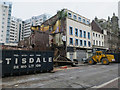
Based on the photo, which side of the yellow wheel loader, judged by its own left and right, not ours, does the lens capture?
left

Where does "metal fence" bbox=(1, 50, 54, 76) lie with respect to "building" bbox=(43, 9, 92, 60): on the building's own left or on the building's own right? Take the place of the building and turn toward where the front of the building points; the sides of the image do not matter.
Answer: on the building's own right

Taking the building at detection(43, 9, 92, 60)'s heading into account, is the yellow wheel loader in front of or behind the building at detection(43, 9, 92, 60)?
in front

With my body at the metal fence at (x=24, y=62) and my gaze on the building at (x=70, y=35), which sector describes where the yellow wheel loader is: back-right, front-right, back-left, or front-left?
front-right

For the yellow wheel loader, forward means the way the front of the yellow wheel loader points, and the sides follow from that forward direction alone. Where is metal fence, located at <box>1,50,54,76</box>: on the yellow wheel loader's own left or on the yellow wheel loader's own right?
on the yellow wheel loader's own left

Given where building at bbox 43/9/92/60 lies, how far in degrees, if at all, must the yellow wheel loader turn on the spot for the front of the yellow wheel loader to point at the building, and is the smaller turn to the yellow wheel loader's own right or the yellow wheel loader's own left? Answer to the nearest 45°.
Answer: approximately 45° to the yellow wheel loader's own right

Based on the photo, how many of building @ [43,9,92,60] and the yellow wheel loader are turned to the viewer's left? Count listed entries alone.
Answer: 1

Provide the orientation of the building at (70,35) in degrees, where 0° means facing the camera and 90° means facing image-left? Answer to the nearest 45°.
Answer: approximately 315°
